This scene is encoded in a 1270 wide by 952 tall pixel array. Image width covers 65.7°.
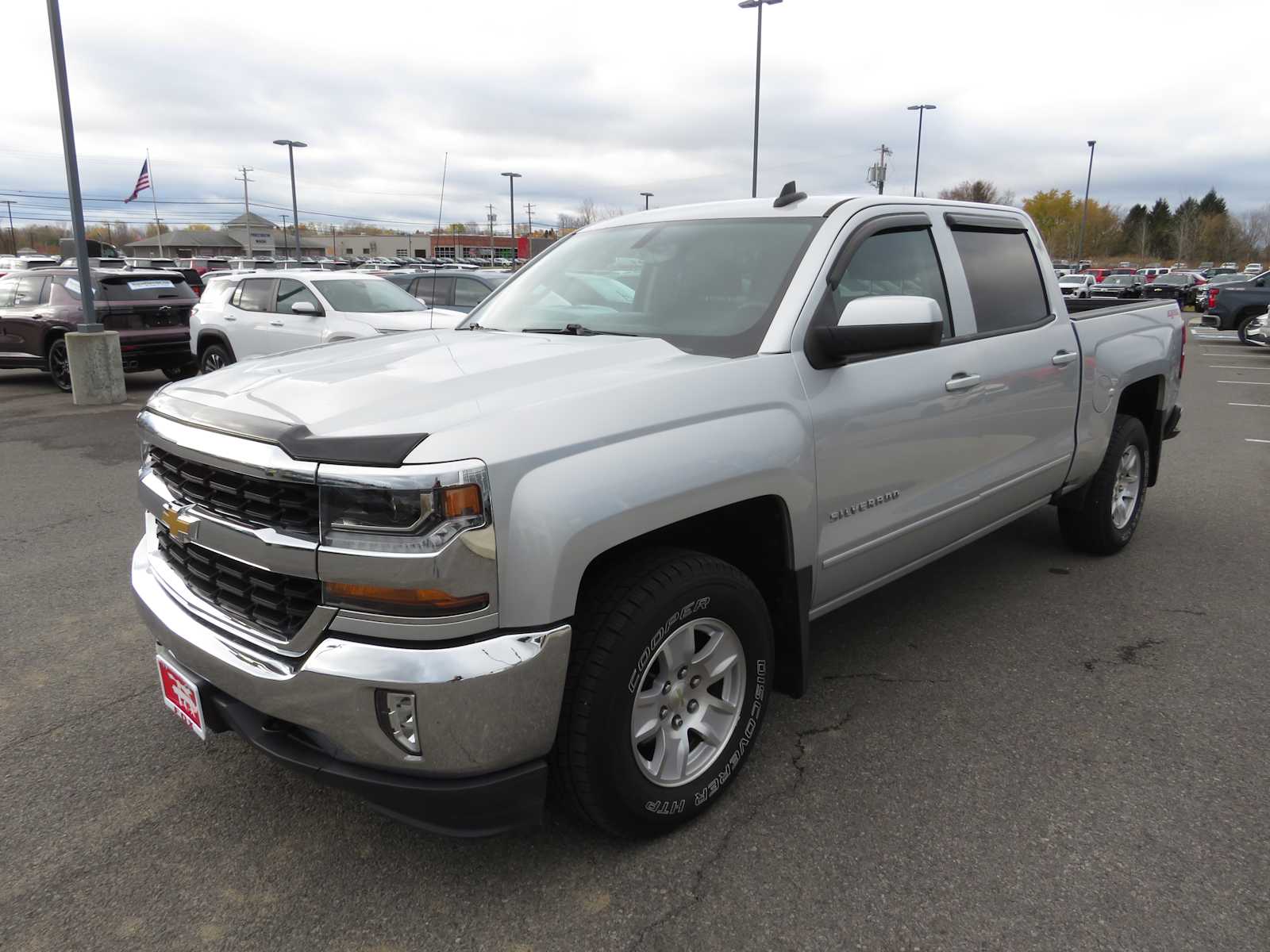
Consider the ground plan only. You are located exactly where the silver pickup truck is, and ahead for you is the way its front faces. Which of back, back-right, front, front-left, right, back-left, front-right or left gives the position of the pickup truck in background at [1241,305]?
back

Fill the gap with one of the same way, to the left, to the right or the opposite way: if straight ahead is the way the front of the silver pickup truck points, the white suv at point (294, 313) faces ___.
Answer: to the left

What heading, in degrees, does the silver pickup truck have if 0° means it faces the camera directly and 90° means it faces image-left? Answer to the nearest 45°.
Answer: approximately 45°

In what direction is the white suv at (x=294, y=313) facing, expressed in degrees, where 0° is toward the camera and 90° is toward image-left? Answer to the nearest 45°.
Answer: approximately 315°

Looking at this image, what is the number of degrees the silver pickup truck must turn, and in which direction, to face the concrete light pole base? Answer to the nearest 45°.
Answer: approximately 90° to its right

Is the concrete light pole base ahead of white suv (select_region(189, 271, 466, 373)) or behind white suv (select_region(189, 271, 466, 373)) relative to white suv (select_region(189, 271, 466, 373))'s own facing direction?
behind

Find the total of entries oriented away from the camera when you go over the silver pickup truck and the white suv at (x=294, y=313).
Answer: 0
